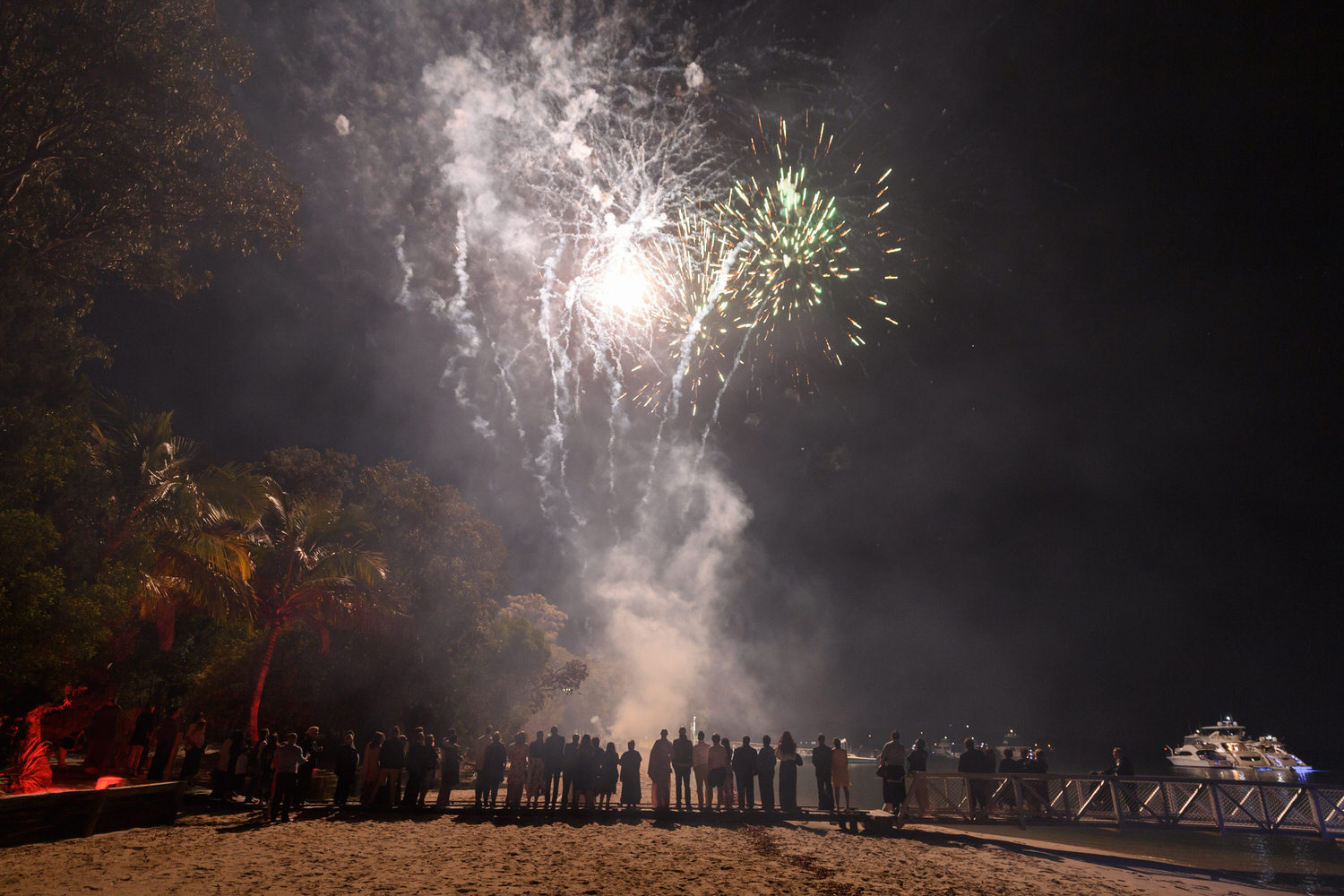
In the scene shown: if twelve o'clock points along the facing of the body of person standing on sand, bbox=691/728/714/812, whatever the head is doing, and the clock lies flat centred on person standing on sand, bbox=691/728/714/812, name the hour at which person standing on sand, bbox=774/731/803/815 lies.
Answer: person standing on sand, bbox=774/731/803/815 is roughly at 3 o'clock from person standing on sand, bbox=691/728/714/812.

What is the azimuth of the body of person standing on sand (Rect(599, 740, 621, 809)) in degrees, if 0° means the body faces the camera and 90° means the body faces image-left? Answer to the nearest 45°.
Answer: approximately 180°

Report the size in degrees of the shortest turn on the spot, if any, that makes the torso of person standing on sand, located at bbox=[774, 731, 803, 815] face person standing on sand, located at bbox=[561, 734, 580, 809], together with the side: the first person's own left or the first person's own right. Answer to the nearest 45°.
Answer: approximately 90° to the first person's own left

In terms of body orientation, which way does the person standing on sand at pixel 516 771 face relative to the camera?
away from the camera

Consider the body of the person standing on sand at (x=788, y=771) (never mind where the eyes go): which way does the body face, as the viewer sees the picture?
away from the camera

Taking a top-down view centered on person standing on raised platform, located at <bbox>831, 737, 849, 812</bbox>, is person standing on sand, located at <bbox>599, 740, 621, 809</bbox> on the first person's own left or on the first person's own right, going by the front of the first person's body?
on the first person's own left

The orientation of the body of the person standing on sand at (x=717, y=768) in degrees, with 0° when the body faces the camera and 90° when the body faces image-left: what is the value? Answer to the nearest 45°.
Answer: approximately 180°

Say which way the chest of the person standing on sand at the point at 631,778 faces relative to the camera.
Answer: away from the camera

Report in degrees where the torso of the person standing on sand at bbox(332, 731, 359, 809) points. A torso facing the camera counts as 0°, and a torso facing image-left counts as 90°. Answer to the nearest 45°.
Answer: approximately 225°

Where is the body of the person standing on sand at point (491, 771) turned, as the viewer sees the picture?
away from the camera

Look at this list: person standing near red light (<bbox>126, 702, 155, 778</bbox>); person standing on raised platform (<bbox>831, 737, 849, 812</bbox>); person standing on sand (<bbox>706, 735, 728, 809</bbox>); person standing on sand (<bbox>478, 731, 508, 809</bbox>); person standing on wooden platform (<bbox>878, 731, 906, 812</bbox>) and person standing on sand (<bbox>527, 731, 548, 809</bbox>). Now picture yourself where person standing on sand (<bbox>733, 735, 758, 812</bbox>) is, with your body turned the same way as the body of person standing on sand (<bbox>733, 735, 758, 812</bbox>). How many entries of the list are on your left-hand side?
4

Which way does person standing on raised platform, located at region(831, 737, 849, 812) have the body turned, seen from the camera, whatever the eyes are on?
away from the camera

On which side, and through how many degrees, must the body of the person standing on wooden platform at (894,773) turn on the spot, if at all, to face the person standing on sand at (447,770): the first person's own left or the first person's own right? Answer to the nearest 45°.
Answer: approximately 90° to the first person's own left

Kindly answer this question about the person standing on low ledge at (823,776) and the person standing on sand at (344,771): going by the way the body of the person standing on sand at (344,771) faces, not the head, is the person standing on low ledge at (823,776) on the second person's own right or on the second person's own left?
on the second person's own right

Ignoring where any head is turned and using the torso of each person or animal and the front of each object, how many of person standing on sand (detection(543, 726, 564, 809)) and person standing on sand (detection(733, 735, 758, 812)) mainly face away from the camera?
2

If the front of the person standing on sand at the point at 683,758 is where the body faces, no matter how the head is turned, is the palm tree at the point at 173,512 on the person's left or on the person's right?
on the person's left

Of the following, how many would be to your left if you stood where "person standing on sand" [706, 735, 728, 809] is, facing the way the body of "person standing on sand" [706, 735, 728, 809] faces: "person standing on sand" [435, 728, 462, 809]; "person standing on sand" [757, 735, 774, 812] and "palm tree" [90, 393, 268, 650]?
2

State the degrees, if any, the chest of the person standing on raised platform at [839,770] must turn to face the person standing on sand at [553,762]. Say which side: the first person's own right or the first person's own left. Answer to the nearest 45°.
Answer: approximately 90° to the first person's own left
